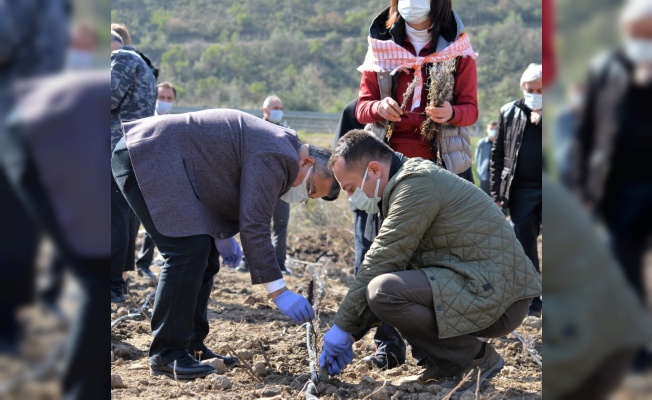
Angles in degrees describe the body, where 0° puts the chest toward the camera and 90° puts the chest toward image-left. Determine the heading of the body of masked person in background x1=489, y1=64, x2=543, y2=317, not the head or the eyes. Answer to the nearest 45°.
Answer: approximately 0°

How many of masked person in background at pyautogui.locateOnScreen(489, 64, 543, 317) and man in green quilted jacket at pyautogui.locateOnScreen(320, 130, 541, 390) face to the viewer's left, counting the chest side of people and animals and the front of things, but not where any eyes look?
1

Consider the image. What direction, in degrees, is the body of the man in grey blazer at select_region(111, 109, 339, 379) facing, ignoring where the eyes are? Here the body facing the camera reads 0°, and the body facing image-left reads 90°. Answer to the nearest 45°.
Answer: approximately 270°

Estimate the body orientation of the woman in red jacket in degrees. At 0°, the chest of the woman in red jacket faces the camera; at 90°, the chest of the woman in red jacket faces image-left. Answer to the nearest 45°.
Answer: approximately 0°

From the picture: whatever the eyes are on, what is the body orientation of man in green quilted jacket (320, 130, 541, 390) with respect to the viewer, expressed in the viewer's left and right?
facing to the left of the viewer

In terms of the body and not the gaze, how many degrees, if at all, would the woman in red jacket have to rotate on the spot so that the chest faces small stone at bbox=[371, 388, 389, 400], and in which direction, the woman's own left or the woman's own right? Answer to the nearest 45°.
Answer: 0° — they already face it

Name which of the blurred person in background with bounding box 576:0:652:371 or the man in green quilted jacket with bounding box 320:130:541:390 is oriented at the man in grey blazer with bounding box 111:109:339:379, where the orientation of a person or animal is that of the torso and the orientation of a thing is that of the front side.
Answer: the man in green quilted jacket
